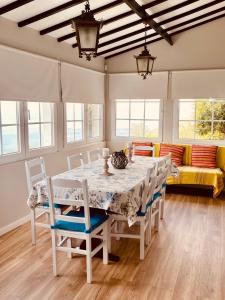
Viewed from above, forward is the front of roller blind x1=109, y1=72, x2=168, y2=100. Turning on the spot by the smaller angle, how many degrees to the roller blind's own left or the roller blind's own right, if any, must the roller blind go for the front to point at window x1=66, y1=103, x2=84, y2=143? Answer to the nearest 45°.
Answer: approximately 45° to the roller blind's own right

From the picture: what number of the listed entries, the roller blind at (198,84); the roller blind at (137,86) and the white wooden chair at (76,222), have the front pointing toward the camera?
2

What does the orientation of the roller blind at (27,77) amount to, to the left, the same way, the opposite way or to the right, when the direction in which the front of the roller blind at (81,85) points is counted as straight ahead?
the same way

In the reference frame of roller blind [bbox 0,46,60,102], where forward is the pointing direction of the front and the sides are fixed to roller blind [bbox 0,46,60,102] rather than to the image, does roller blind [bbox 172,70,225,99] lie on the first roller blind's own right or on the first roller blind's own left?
on the first roller blind's own left

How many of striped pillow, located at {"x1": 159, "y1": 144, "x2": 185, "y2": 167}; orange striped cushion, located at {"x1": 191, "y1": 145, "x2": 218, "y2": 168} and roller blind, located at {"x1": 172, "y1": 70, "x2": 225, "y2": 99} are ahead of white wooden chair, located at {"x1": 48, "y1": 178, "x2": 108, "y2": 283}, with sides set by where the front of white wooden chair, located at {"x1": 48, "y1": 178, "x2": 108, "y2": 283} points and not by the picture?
3

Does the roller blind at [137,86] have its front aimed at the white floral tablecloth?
yes

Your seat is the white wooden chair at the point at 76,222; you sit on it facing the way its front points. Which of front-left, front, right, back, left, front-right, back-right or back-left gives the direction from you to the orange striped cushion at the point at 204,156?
front

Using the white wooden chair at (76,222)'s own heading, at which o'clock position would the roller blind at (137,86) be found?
The roller blind is roughly at 11 o'clock from the white wooden chair.

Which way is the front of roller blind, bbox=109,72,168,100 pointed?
toward the camera

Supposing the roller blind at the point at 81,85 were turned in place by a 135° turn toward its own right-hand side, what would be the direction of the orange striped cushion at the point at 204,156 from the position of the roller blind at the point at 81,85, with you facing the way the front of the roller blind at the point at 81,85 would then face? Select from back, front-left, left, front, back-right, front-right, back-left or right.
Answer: back

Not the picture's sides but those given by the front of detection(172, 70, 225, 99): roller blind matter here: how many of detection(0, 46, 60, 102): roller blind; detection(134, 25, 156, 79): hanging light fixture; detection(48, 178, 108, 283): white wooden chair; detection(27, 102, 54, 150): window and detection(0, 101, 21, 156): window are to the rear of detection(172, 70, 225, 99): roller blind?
0

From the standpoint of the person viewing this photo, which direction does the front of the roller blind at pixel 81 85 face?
facing the viewer and to the right of the viewer

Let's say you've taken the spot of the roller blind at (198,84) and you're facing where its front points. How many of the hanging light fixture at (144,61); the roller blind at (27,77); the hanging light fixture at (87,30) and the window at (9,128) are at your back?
0

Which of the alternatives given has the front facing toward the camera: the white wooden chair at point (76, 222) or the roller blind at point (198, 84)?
the roller blind

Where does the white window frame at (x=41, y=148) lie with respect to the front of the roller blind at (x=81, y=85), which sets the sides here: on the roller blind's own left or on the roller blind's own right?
on the roller blind's own right

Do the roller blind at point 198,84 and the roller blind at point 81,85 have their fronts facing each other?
no
